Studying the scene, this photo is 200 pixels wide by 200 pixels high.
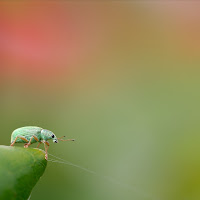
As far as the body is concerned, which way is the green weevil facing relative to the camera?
to the viewer's right
